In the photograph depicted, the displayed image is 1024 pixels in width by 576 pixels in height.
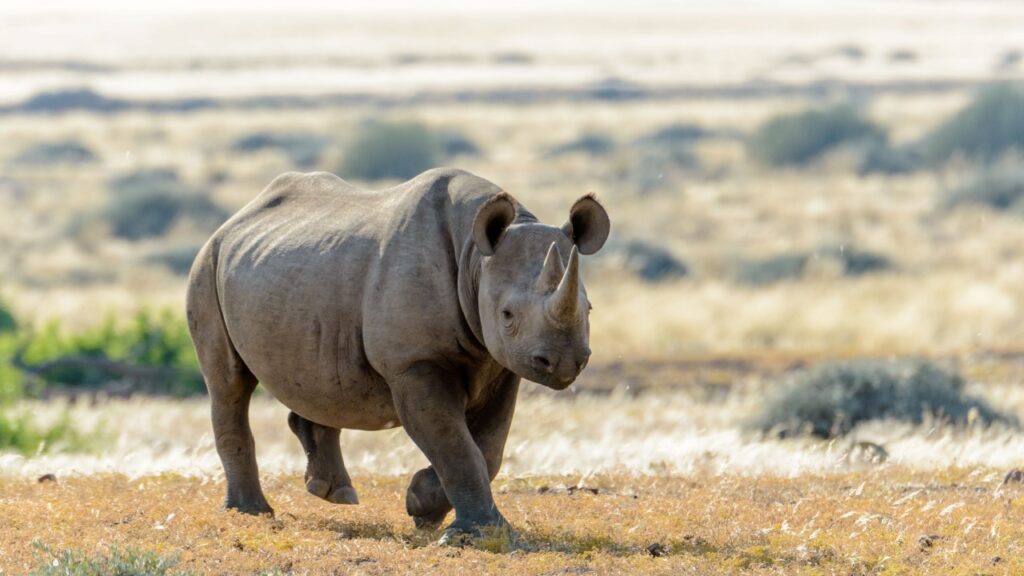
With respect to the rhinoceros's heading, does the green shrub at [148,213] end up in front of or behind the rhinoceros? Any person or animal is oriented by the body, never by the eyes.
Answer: behind

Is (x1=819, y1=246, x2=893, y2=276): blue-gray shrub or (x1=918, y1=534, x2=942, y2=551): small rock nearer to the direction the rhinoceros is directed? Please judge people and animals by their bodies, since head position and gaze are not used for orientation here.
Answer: the small rock

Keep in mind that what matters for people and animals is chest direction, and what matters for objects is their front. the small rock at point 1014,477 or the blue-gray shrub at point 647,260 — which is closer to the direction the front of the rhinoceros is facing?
the small rock

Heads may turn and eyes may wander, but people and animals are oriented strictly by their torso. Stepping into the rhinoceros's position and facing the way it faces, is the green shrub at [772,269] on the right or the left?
on its left

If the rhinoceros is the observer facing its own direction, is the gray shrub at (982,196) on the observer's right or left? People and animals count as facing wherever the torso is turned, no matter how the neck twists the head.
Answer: on its left

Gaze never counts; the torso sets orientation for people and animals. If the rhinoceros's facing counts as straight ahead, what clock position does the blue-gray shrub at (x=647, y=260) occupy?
The blue-gray shrub is roughly at 8 o'clock from the rhinoceros.

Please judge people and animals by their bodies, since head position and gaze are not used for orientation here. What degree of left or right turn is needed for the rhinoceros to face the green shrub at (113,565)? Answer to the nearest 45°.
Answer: approximately 90° to its right

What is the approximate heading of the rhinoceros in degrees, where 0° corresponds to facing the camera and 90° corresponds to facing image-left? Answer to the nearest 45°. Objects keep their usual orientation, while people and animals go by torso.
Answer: approximately 315°

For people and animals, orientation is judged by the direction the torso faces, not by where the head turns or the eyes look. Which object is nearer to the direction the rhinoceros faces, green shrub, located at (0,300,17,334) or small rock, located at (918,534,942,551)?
the small rock
